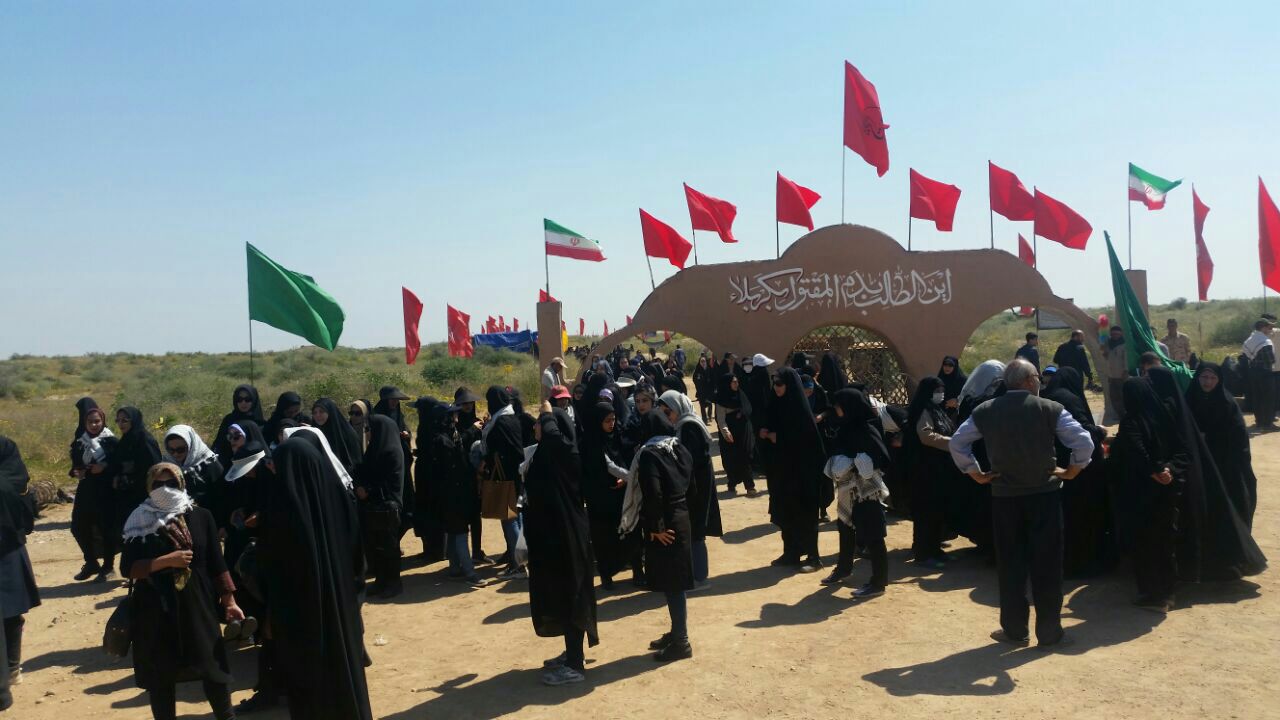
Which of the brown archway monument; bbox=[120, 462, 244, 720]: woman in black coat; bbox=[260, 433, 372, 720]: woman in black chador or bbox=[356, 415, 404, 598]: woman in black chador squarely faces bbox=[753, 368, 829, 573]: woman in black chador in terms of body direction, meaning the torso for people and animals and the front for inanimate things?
the brown archway monument

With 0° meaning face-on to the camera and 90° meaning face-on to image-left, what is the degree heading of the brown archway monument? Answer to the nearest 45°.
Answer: approximately 0°

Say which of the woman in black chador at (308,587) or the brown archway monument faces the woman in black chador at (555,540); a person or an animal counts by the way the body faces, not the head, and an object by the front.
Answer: the brown archway monument

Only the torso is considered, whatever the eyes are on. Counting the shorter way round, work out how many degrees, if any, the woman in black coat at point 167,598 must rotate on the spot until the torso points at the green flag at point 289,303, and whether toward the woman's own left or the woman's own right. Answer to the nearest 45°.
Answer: approximately 180°

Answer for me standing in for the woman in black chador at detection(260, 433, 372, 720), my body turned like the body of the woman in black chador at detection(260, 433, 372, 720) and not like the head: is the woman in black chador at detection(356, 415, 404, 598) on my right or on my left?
on my right

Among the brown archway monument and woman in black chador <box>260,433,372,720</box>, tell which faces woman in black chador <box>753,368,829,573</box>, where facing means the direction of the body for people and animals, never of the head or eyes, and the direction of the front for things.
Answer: the brown archway monument
